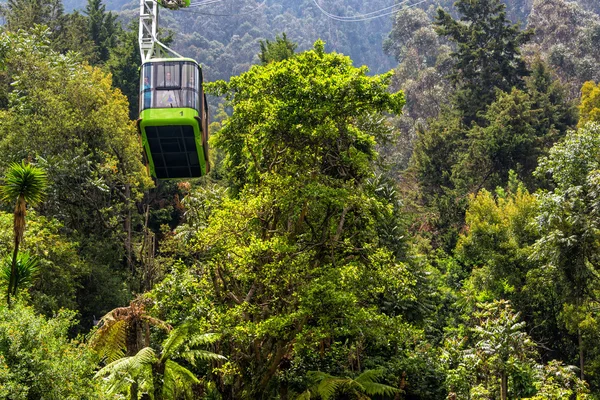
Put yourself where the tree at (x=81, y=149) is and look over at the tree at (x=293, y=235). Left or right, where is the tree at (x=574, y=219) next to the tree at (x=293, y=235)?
left
